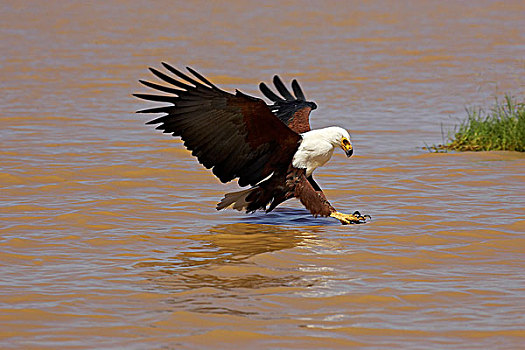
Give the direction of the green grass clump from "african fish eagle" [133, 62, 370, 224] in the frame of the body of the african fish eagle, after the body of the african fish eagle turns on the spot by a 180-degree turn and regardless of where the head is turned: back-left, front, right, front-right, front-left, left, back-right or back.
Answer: back-right

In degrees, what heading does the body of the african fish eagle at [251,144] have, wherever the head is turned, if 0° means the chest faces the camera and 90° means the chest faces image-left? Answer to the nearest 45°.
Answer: approximately 270°
